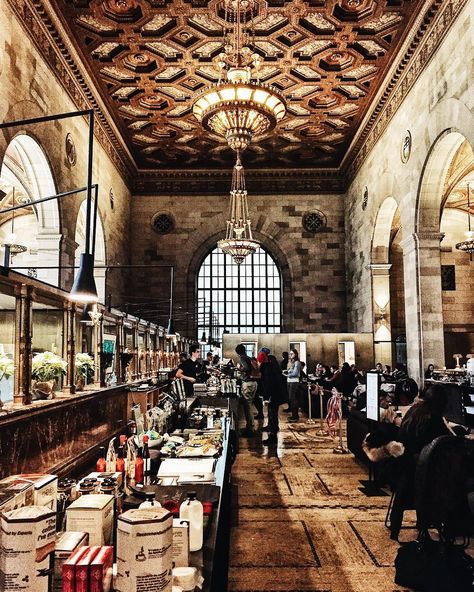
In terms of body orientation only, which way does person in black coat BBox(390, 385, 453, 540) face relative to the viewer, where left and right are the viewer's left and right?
facing away from the viewer and to the right of the viewer

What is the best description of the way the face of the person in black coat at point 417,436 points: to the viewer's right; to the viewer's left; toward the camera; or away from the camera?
away from the camera

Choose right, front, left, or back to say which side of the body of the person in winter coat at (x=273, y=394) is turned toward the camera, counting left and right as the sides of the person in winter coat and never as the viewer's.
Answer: left

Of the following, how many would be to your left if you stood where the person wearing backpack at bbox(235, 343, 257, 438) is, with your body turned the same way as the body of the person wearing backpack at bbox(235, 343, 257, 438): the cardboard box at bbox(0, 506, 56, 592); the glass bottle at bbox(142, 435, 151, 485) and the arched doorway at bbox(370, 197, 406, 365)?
2

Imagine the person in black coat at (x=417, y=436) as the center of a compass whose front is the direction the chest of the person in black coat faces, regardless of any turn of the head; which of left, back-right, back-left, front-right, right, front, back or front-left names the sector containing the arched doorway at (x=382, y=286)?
front-left

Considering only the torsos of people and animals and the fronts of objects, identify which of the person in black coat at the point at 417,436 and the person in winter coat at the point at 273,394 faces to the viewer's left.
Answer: the person in winter coat
